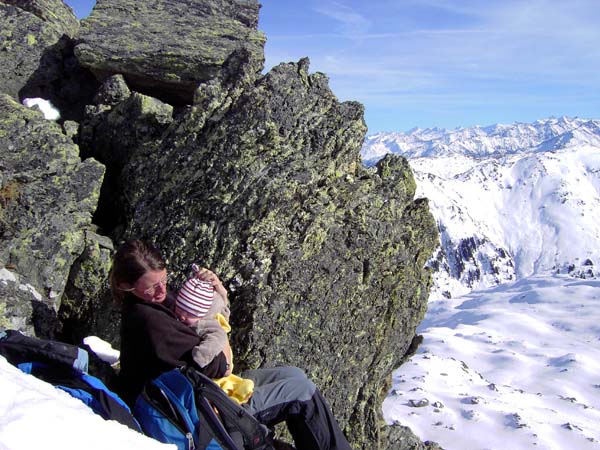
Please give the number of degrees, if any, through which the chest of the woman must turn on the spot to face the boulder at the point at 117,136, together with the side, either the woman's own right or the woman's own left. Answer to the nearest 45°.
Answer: approximately 90° to the woman's own left

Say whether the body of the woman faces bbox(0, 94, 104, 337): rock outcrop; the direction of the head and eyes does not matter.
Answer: no

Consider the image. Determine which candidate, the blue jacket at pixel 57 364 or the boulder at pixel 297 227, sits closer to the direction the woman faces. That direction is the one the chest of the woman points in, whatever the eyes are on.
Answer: the boulder

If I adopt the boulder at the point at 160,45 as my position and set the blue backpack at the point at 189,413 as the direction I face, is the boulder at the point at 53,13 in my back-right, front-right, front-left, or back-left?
back-right

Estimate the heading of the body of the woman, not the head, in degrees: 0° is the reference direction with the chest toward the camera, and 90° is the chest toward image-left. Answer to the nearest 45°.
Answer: approximately 270°

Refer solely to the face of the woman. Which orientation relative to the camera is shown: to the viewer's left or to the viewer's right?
to the viewer's right

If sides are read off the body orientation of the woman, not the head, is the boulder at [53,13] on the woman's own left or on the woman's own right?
on the woman's own left

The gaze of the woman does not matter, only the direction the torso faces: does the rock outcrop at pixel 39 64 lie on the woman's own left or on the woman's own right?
on the woman's own left
